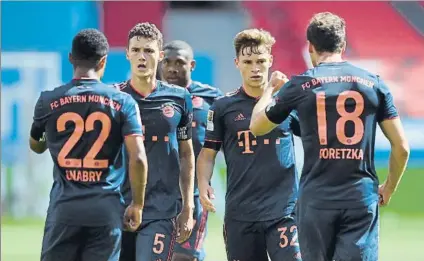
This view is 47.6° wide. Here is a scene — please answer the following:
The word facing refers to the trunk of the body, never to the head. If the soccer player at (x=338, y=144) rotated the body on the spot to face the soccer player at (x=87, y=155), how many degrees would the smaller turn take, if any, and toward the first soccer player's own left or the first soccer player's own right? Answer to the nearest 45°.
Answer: approximately 90° to the first soccer player's own left

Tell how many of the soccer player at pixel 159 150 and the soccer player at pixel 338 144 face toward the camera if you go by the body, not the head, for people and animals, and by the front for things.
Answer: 1

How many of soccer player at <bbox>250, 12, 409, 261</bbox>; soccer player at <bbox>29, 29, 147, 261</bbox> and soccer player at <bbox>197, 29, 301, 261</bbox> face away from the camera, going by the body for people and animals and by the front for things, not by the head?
2

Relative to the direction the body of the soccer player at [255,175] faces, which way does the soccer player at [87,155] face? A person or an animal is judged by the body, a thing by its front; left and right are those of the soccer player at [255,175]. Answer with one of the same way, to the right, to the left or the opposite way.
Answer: the opposite way

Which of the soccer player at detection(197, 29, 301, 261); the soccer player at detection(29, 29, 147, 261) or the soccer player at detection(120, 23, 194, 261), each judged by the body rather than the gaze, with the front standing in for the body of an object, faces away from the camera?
the soccer player at detection(29, 29, 147, 261)

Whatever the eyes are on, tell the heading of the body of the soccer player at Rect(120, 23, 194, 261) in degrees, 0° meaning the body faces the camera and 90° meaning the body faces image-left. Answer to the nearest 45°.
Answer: approximately 0°

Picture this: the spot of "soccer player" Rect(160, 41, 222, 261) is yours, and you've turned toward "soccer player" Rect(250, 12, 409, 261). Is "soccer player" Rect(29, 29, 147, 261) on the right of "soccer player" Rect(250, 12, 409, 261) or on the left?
right

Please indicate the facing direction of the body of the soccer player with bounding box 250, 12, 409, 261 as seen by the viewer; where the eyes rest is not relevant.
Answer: away from the camera

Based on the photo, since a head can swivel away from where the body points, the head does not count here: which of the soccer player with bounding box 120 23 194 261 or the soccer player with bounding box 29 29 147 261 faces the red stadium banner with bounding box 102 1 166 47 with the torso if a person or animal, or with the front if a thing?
the soccer player with bounding box 29 29 147 261

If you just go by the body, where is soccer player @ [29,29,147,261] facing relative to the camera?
away from the camera
